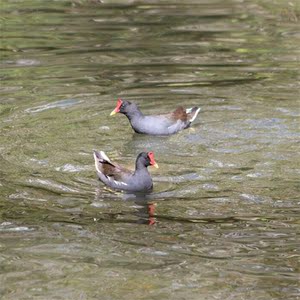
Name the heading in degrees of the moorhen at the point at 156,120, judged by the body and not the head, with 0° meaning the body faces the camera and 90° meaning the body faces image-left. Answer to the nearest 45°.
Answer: approximately 90°

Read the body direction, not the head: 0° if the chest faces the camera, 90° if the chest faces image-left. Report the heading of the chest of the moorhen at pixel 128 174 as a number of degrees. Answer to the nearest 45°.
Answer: approximately 270°

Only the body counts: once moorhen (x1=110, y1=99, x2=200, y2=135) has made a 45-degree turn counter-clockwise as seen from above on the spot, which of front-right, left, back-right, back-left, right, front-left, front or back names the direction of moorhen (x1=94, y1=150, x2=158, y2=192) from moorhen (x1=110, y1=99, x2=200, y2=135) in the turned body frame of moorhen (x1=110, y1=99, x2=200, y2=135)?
front-left
